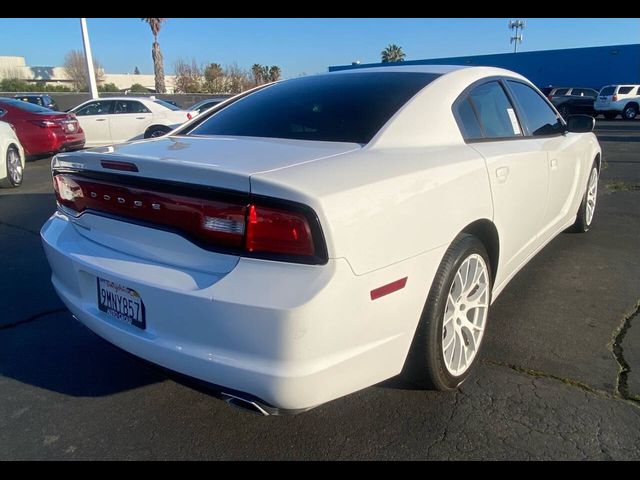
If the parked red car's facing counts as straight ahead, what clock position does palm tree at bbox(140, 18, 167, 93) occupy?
The palm tree is roughly at 2 o'clock from the parked red car.

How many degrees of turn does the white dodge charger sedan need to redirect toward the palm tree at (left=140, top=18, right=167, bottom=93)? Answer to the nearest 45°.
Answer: approximately 45° to its left

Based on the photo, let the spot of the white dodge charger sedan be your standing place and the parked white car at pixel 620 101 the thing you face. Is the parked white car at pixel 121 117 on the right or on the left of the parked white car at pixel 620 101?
left

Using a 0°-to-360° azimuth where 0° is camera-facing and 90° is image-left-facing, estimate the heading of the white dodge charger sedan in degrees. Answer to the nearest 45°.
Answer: approximately 225°

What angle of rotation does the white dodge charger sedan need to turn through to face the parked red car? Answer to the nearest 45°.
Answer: approximately 90° to its left
